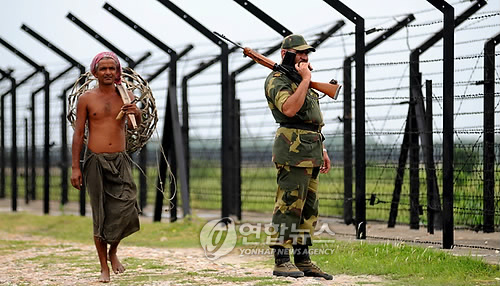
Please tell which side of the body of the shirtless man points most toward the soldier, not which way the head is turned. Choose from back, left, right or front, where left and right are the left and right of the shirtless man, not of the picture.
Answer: left

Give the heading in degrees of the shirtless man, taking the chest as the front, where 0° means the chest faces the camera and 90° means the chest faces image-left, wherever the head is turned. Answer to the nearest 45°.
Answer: approximately 0°
